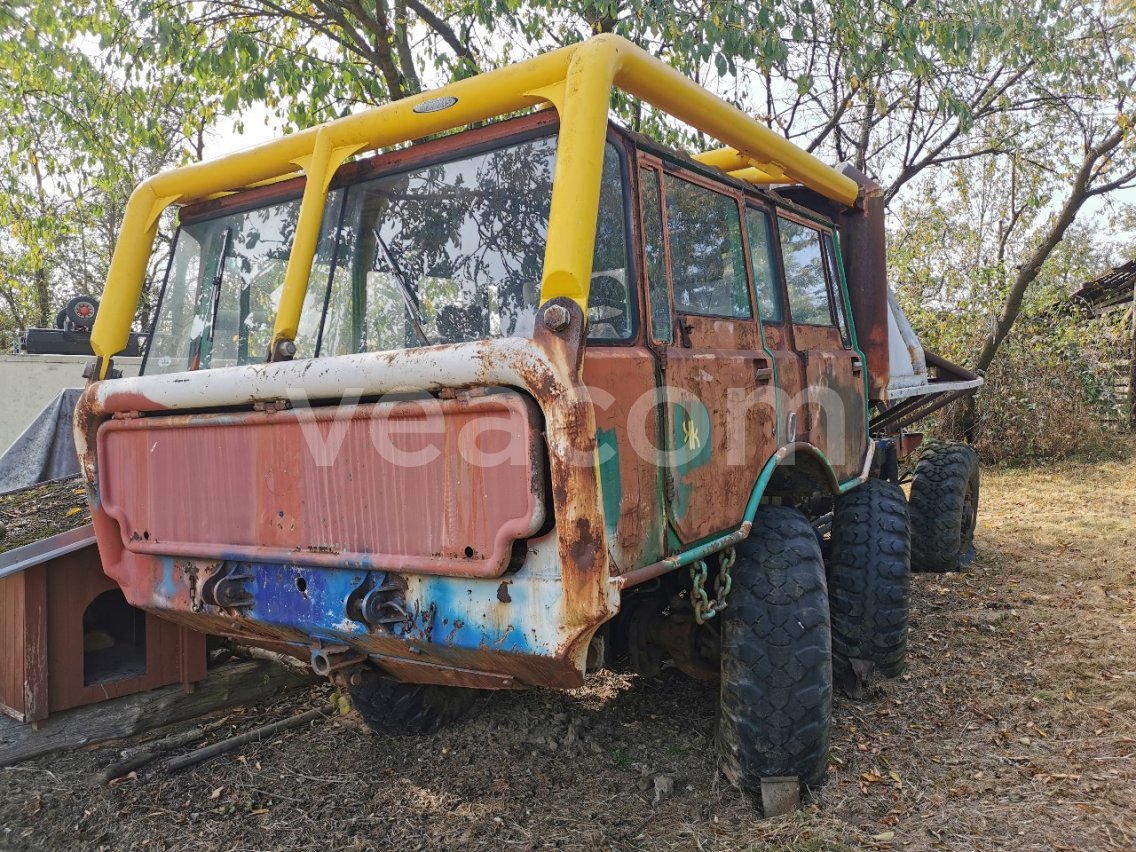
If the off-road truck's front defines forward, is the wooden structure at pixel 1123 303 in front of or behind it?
behind

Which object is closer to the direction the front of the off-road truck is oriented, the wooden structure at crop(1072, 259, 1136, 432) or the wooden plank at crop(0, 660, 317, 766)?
the wooden plank

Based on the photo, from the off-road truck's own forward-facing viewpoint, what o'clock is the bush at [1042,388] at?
The bush is roughly at 6 o'clock from the off-road truck.

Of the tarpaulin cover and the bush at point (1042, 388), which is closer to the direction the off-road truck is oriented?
the tarpaulin cover

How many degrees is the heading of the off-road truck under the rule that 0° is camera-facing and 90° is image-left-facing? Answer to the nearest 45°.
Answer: approximately 45°

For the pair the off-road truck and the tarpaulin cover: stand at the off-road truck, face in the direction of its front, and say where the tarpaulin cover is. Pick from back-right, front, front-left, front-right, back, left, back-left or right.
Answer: right

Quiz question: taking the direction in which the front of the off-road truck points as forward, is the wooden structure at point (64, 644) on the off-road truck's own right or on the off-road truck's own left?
on the off-road truck's own right
